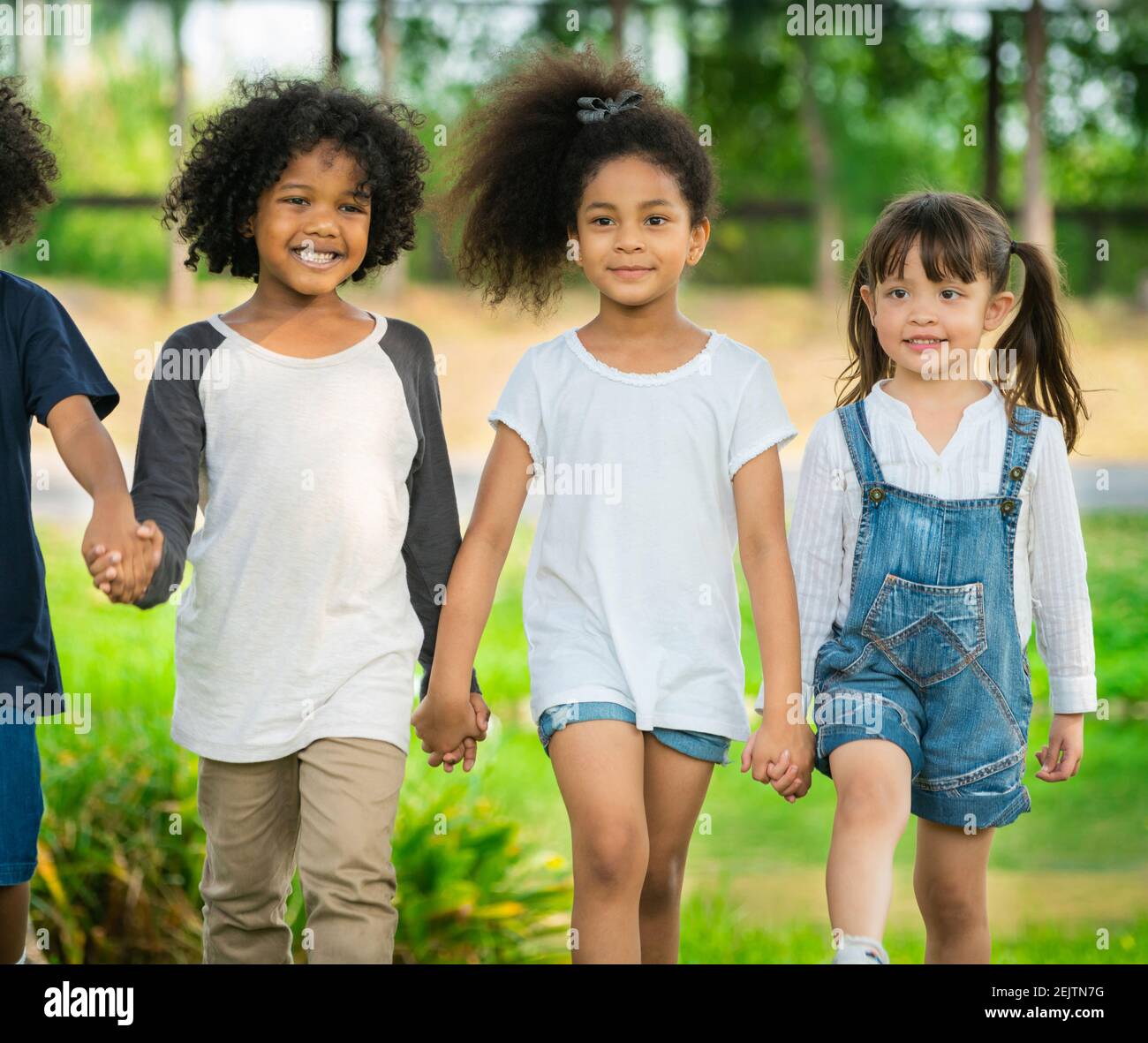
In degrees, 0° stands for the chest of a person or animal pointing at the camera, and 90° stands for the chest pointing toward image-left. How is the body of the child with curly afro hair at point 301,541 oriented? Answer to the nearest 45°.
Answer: approximately 0°

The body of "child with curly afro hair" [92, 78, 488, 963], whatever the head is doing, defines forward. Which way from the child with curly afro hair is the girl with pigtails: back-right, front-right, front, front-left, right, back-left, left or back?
left

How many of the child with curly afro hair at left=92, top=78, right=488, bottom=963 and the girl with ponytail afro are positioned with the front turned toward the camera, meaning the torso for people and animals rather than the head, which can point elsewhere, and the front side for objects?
2

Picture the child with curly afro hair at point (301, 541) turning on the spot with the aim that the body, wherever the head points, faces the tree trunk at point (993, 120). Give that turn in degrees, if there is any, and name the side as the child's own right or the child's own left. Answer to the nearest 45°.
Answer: approximately 135° to the child's own left

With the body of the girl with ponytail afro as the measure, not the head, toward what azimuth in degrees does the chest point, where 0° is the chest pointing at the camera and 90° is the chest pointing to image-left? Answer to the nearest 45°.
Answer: approximately 0°

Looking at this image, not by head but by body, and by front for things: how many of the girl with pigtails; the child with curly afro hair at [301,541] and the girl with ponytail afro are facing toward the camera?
3

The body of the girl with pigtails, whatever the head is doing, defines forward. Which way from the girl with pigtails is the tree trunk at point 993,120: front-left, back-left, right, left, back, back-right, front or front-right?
back
